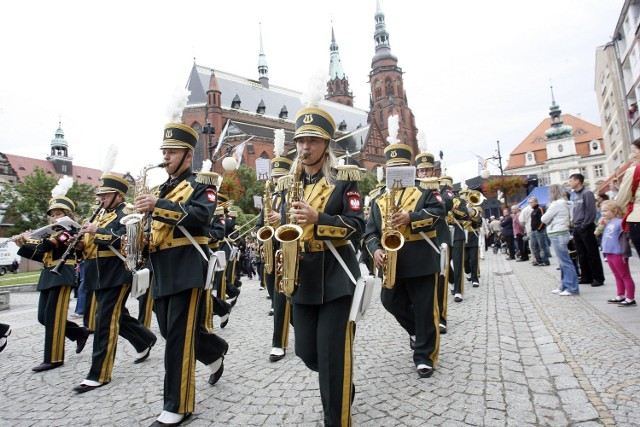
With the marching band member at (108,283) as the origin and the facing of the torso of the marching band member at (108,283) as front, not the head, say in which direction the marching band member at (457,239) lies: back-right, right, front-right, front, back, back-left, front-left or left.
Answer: back-left

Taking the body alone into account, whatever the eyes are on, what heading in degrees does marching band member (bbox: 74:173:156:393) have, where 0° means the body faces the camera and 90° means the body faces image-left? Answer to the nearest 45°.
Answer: approximately 45°

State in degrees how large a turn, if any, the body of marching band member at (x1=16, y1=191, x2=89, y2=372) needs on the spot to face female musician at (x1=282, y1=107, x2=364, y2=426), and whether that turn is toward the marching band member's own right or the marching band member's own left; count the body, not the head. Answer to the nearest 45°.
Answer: approximately 90° to the marching band member's own left

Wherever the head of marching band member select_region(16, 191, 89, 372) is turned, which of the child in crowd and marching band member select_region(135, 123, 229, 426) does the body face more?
the marching band member

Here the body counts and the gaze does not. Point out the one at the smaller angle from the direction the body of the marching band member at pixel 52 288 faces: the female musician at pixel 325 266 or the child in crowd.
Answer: the female musician

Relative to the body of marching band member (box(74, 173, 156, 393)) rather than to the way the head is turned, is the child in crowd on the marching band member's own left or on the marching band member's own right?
on the marching band member's own left

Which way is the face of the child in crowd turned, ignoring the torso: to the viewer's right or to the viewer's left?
to the viewer's left

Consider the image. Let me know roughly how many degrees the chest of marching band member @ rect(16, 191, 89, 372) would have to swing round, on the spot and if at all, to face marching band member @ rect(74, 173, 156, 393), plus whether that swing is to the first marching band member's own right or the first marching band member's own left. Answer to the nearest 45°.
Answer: approximately 90° to the first marching band member's own left

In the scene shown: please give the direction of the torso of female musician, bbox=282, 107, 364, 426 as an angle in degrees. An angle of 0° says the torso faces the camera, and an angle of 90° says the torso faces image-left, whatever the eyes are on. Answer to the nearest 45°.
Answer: approximately 45°

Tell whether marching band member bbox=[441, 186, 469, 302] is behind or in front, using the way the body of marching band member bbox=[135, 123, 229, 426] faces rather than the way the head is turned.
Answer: behind
